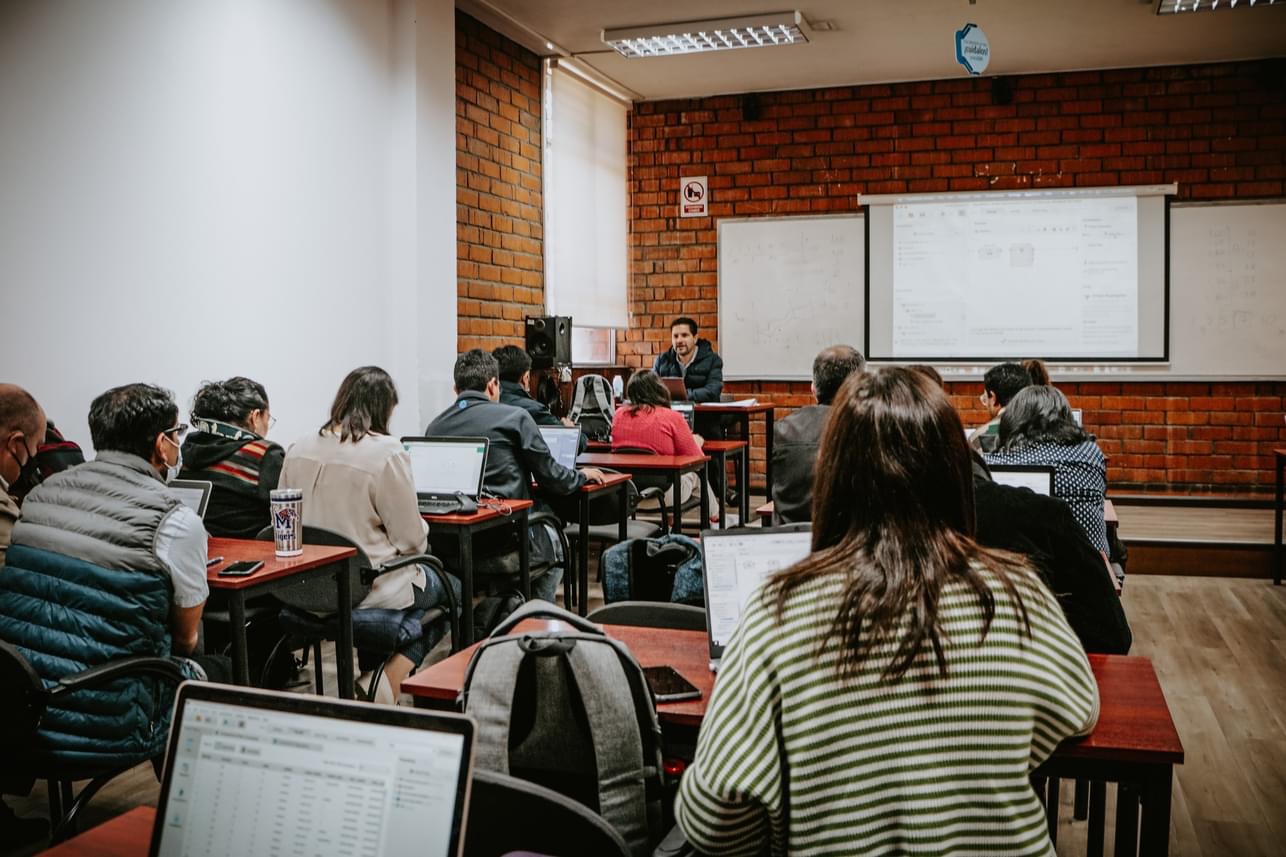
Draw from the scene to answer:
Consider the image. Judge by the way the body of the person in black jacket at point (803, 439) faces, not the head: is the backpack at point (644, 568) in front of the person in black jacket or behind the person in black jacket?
behind

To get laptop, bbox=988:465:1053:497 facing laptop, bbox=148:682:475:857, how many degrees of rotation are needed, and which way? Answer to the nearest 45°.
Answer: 0° — it already faces it

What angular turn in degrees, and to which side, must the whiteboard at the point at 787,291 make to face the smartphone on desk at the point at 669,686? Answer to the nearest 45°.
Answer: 0° — it already faces it

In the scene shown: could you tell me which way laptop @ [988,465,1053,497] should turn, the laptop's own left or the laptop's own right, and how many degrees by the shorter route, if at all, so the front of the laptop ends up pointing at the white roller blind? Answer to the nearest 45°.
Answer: approximately 135° to the laptop's own right

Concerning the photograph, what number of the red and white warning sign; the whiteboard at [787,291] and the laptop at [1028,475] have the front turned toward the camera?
3

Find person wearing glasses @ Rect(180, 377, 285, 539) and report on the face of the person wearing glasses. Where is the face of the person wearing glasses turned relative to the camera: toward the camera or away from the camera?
away from the camera

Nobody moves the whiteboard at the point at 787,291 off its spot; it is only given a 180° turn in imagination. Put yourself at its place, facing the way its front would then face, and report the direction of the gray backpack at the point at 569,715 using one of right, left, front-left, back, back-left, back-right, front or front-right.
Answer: back

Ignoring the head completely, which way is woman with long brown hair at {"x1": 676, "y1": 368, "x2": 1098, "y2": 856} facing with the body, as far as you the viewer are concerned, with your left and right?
facing away from the viewer

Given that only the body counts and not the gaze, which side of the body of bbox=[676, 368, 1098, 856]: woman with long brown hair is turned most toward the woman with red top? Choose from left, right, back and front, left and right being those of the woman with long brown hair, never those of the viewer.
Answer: front

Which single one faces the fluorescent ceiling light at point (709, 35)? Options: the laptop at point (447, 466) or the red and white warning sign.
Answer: the red and white warning sign

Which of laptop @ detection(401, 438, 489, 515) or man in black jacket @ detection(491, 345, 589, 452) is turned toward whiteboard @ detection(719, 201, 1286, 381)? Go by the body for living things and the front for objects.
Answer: the man in black jacket

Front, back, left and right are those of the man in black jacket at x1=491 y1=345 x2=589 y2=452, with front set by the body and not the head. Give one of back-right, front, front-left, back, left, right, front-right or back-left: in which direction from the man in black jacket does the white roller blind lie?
front-left

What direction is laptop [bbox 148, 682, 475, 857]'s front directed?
toward the camera

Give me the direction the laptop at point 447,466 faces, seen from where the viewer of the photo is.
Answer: facing the viewer

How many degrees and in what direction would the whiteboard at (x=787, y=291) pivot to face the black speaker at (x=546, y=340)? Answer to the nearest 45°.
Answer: approximately 45° to its right

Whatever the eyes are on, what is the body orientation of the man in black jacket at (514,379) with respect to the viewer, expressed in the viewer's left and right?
facing away from the viewer and to the right of the viewer
